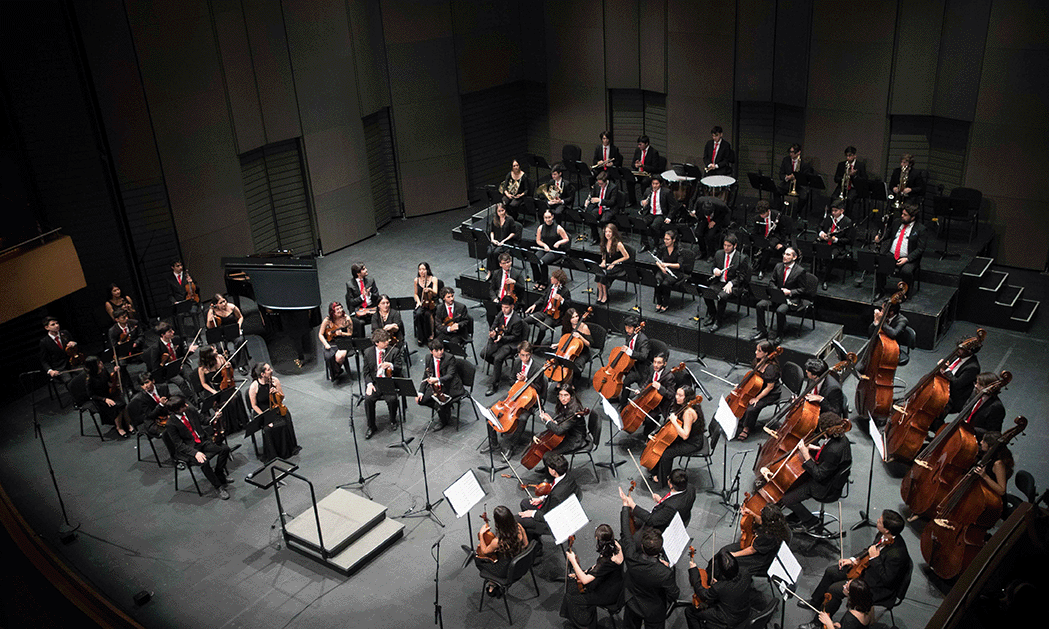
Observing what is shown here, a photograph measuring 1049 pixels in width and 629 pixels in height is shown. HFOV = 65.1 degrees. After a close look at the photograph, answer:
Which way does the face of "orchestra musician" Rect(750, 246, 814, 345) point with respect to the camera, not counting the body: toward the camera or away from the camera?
toward the camera

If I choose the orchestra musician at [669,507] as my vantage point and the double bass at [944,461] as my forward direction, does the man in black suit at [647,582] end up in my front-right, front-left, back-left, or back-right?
back-right

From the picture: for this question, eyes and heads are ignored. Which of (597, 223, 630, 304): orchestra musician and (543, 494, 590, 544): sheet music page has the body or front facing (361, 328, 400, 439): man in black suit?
the orchestra musician

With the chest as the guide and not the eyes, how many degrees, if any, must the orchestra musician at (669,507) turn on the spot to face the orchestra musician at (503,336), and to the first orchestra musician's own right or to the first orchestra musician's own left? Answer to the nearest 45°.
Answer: approximately 45° to the first orchestra musician's own right

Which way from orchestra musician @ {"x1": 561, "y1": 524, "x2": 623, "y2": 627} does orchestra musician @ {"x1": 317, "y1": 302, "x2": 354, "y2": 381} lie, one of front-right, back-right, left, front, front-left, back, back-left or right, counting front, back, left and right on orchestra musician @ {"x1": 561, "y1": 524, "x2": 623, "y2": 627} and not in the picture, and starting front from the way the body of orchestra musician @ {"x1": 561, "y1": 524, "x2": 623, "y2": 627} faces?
front

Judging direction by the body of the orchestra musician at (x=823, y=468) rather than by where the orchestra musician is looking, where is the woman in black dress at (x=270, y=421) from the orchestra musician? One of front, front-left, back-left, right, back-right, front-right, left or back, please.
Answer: front

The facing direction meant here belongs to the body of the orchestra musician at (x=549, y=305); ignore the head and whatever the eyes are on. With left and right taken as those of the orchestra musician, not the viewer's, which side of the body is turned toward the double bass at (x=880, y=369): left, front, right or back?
left

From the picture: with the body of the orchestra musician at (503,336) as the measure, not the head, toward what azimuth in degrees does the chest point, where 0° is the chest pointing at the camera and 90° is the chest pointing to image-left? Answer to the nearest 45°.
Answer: approximately 45°

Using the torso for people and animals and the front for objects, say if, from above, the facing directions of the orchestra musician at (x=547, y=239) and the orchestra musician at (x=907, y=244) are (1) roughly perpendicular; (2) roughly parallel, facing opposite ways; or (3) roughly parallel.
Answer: roughly parallel

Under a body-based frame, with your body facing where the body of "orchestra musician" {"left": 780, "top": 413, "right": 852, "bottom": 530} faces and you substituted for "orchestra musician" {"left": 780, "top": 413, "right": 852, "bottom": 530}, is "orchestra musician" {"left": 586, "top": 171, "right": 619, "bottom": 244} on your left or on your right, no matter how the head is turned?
on your right

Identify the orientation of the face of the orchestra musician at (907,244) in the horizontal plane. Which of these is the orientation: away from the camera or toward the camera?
toward the camera

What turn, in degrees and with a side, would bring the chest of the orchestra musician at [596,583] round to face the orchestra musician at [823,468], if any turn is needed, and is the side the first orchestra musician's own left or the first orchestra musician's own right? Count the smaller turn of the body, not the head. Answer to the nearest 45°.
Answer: approximately 90° to the first orchestra musician's own right

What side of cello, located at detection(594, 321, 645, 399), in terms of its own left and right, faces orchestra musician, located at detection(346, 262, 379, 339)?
right

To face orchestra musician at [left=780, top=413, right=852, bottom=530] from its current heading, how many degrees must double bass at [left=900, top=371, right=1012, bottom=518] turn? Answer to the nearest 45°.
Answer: approximately 45° to its right

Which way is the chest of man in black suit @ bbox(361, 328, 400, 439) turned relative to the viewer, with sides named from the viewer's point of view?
facing the viewer

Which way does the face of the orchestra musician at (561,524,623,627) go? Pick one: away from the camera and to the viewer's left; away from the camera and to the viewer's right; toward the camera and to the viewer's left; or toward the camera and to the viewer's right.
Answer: away from the camera and to the viewer's left

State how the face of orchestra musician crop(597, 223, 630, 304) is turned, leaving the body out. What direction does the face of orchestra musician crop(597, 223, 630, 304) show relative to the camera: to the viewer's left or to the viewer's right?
to the viewer's left

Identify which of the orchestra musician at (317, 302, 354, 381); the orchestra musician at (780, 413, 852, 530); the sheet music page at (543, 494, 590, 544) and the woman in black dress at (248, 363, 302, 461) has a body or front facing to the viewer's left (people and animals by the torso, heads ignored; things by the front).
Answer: the orchestra musician at (780, 413, 852, 530)

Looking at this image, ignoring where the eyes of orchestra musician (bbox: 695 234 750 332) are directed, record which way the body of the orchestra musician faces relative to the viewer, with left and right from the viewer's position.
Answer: facing the viewer and to the left of the viewer

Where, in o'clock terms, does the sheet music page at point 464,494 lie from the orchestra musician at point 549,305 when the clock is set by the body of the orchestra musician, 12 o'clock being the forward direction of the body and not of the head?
The sheet music page is roughly at 11 o'clock from the orchestra musician.

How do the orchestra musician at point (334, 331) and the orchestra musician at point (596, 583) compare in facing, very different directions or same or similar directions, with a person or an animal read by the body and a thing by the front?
very different directions

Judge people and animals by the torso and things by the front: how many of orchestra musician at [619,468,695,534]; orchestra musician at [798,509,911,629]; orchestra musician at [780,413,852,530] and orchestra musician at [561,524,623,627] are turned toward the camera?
0

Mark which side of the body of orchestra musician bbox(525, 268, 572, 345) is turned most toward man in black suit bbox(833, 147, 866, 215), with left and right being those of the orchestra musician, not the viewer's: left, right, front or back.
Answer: back
